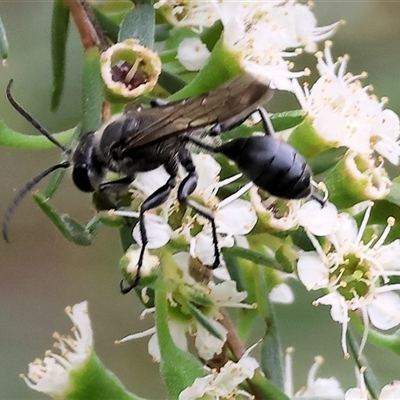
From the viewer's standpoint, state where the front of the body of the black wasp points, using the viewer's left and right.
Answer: facing to the left of the viewer
